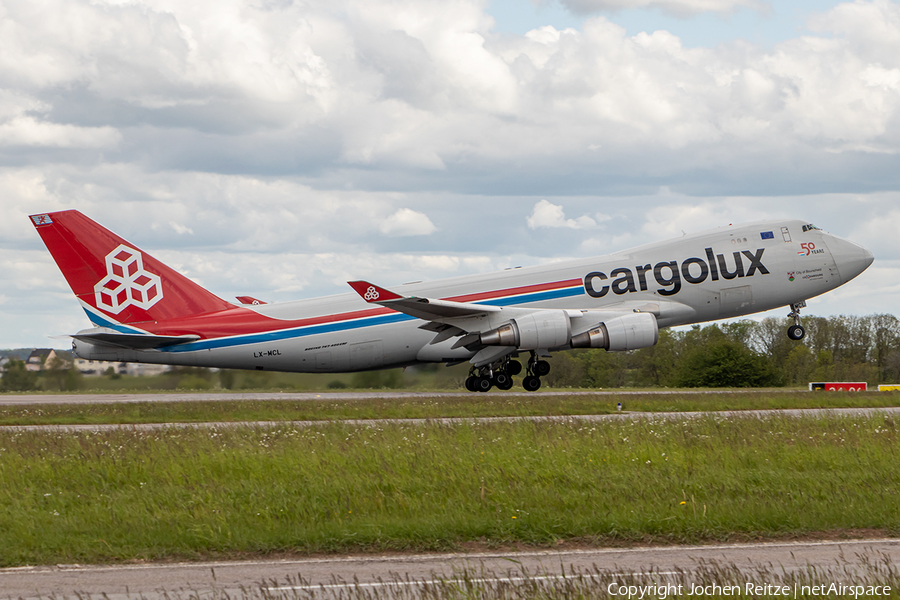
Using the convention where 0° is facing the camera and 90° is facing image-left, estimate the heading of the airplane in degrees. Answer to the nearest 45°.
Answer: approximately 270°
